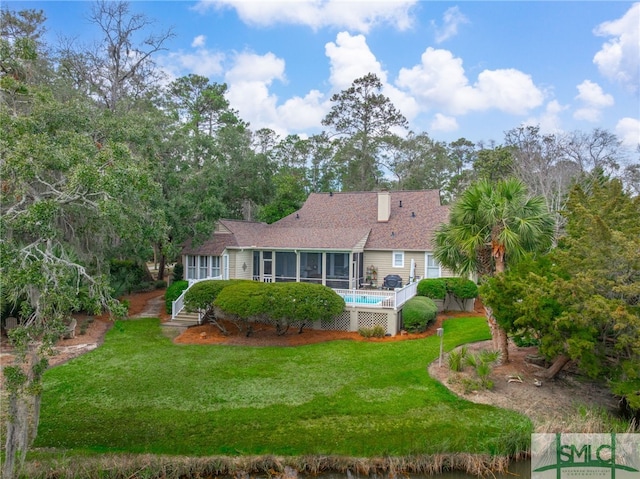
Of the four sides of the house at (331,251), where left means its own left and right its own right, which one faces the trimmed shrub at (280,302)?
back

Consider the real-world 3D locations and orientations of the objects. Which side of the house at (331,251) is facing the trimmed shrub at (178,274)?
left

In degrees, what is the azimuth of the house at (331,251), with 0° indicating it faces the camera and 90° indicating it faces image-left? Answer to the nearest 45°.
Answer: approximately 180°

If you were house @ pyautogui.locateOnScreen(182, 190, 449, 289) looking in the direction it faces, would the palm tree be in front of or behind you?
behind
